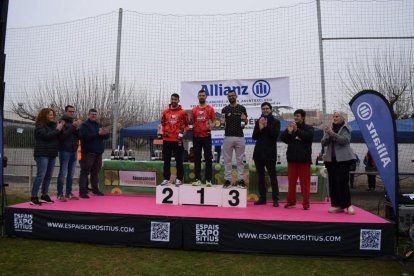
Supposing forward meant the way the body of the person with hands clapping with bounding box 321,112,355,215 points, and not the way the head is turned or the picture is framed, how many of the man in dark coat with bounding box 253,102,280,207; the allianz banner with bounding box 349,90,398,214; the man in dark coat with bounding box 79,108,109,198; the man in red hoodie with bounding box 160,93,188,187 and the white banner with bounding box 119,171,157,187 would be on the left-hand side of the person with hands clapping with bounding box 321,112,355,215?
1

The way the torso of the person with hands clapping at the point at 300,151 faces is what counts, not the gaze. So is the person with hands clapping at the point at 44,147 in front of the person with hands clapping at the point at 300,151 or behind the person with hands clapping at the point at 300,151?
in front

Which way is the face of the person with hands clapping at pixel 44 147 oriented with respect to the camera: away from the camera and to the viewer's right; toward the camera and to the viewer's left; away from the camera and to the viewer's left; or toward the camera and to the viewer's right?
toward the camera and to the viewer's right

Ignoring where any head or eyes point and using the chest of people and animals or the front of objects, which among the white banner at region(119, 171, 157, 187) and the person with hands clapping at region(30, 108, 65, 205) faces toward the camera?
the white banner

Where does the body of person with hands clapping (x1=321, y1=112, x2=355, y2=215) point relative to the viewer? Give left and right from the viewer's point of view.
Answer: facing the viewer and to the left of the viewer

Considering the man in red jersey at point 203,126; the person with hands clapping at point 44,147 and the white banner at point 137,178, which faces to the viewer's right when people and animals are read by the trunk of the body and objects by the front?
the person with hands clapping

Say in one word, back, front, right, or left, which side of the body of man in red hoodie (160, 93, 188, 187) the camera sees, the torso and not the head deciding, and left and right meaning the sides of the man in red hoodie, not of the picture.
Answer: front

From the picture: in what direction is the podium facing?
toward the camera

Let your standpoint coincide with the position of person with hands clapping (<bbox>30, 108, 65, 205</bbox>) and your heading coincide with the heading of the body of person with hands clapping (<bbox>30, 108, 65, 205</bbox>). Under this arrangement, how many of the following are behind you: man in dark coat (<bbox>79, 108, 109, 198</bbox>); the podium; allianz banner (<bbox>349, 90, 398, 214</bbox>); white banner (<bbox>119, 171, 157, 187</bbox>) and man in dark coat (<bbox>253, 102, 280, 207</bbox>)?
0

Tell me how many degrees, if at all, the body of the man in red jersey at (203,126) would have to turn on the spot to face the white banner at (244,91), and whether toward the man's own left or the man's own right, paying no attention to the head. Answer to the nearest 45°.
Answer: approximately 135° to the man's own left

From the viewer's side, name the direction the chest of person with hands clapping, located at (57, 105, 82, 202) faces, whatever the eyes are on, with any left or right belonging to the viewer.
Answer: facing the viewer and to the right of the viewer

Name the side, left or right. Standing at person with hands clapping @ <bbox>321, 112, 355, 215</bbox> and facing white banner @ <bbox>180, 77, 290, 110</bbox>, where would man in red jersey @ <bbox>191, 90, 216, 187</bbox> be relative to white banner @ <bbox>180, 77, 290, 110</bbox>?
left

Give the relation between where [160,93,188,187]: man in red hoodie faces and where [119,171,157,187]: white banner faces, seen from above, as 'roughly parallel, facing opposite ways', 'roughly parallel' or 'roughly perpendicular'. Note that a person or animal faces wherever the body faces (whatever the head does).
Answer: roughly parallel
